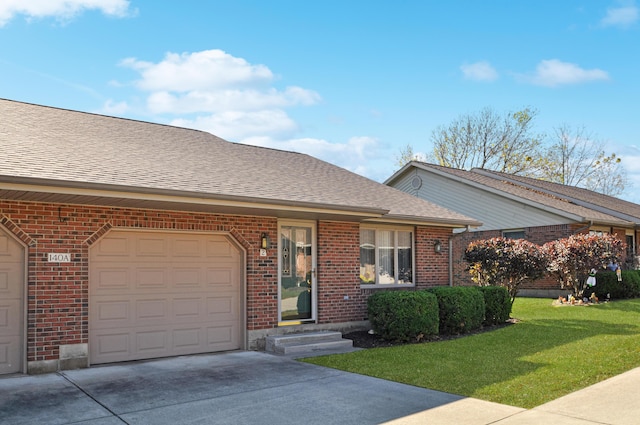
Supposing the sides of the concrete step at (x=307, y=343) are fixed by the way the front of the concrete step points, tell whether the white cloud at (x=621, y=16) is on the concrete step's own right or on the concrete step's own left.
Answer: on the concrete step's own left

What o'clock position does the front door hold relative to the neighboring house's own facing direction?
The front door is roughly at 2 o'clock from the neighboring house.

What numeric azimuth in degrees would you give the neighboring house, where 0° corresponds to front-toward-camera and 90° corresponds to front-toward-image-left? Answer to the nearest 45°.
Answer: approximately 315°

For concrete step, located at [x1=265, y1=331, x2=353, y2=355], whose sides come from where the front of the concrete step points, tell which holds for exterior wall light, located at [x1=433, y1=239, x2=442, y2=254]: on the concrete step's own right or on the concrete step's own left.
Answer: on the concrete step's own left

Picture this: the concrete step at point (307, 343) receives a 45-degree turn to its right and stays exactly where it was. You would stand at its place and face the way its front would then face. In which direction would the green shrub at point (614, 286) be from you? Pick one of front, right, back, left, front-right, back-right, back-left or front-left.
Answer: back-left

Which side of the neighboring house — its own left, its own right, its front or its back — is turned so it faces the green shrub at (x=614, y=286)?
front

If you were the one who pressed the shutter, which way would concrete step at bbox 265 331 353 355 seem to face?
facing the viewer and to the right of the viewer

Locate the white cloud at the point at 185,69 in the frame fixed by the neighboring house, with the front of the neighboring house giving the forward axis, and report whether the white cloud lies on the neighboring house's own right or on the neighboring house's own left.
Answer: on the neighboring house's own right

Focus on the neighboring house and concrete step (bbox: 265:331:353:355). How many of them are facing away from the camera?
0
